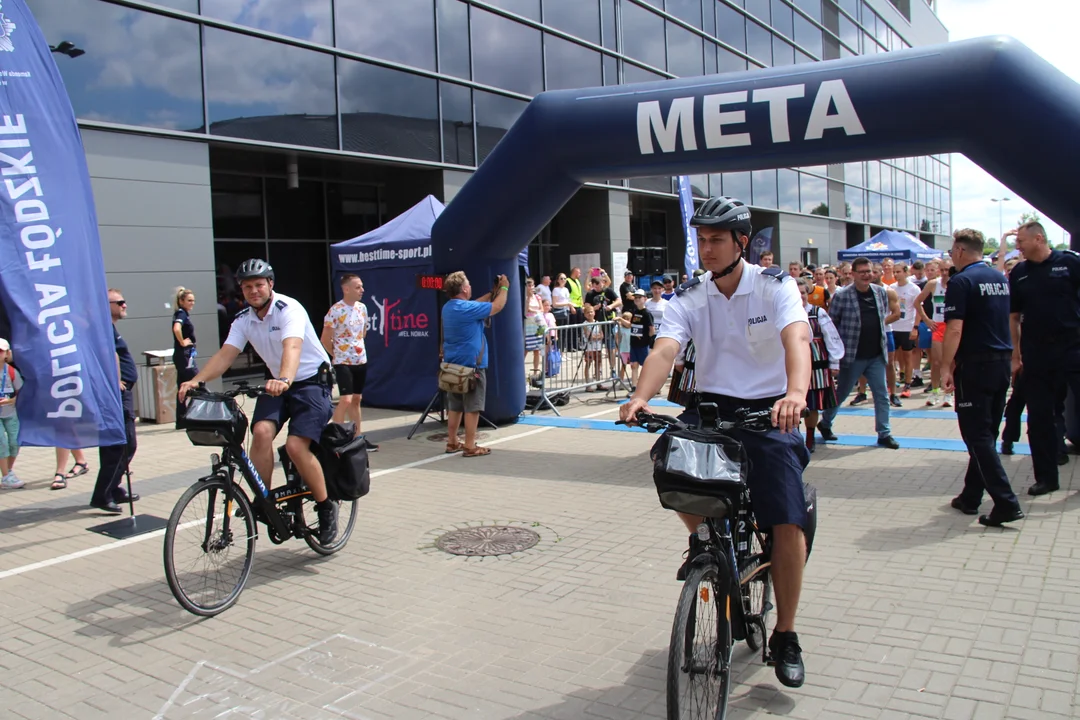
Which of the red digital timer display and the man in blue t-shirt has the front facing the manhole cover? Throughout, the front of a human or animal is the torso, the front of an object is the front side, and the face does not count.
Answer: the red digital timer display

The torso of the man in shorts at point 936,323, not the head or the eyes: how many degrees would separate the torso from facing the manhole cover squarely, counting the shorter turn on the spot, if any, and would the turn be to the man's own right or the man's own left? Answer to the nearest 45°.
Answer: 0° — they already face it

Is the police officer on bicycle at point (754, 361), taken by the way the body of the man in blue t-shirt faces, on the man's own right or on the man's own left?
on the man's own right

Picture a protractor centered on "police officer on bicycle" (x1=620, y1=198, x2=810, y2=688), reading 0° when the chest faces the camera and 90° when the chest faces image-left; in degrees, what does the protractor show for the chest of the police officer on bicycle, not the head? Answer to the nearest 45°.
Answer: approximately 45°

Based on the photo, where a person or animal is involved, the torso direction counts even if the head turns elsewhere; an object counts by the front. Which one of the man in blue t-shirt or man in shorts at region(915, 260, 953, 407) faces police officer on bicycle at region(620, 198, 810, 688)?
the man in shorts

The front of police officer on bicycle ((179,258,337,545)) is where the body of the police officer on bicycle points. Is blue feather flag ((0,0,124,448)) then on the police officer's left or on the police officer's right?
on the police officer's right

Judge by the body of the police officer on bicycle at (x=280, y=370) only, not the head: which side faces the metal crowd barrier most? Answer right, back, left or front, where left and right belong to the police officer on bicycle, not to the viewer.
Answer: back

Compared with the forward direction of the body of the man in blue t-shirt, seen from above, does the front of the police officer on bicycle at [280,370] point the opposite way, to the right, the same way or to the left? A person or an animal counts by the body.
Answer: the opposite way

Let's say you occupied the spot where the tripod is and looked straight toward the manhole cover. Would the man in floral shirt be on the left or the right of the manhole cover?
right

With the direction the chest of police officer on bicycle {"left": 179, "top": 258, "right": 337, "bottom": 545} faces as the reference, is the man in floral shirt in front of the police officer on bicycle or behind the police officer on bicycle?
behind

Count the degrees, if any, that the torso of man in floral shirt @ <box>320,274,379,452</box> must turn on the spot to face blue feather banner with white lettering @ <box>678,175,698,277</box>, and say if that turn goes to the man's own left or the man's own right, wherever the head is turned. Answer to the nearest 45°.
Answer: approximately 90° to the man's own left

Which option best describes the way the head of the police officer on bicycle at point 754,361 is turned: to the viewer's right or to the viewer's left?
to the viewer's left
